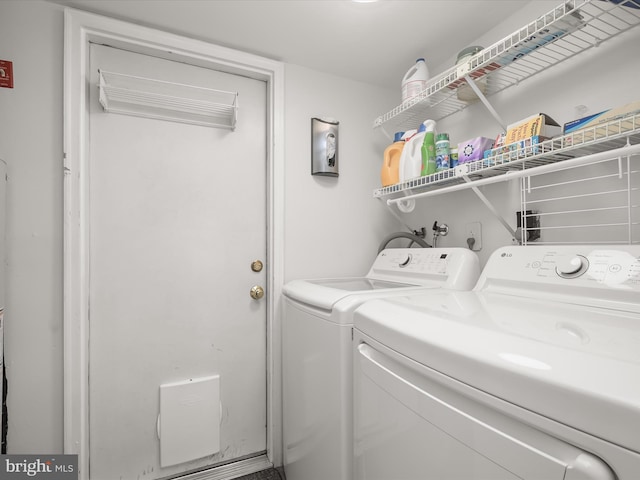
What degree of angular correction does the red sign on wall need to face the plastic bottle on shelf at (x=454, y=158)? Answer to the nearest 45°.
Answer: approximately 45° to its left

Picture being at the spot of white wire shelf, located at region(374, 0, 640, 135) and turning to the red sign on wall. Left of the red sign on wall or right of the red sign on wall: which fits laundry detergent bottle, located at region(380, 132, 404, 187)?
right

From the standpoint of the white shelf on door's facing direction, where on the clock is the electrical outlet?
The electrical outlet is roughly at 10 o'clock from the white shelf on door.

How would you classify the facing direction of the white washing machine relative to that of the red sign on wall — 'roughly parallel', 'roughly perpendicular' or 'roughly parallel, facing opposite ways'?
roughly perpendicular

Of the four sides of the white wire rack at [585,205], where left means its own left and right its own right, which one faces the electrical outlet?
right

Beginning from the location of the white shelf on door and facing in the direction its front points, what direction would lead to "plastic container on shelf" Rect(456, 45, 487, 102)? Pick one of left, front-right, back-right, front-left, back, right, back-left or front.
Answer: front-left

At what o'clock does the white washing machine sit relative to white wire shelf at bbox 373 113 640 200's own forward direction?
The white washing machine is roughly at 1 o'clock from the white wire shelf.

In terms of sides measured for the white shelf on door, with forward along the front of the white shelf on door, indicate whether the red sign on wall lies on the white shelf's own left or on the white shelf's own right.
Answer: on the white shelf's own right

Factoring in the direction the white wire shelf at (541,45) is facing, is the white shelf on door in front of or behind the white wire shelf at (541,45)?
in front

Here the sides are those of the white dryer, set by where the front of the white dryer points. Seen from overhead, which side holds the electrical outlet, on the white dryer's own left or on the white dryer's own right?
on the white dryer's own right

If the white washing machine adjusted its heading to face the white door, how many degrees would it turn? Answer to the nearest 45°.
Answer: approximately 45° to its right
